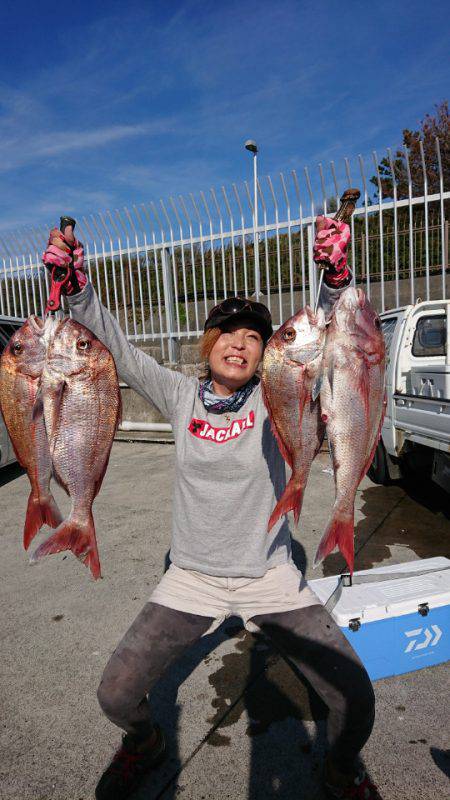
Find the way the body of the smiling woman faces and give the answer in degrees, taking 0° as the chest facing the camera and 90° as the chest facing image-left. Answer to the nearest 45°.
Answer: approximately 0°
